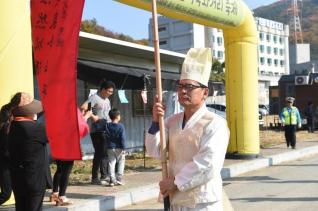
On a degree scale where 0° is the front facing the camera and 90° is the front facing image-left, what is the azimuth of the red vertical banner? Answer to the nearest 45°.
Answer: approximately 0°

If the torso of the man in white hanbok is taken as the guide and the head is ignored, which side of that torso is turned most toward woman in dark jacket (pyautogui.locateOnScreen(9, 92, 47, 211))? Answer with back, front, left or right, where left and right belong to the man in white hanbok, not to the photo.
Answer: right

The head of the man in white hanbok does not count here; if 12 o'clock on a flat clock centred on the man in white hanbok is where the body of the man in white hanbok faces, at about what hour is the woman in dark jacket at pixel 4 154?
The woman in dark jacket is roughly at 3 o'clock from the man in white hanbok.

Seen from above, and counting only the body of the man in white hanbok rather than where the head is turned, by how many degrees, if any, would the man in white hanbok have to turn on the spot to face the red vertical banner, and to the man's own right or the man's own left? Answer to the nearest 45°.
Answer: approximately 90° to the man's own right

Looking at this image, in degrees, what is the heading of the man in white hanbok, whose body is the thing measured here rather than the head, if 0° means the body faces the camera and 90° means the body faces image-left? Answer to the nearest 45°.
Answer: approximately 45°

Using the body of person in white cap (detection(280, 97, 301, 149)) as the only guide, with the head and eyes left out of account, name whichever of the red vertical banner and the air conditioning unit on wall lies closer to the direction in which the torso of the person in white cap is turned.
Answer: the red vertical banner

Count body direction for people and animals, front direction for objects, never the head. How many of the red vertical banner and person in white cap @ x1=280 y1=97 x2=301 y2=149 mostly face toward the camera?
2

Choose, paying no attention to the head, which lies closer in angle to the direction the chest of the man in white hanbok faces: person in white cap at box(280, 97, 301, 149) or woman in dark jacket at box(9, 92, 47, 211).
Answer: the woman in dark jacket

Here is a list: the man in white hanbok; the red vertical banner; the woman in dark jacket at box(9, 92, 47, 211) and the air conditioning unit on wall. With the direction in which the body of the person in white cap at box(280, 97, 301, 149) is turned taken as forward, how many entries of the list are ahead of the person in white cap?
3

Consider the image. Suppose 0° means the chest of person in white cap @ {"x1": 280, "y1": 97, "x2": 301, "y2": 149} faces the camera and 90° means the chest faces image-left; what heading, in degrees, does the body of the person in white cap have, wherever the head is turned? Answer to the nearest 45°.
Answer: approximately 0°

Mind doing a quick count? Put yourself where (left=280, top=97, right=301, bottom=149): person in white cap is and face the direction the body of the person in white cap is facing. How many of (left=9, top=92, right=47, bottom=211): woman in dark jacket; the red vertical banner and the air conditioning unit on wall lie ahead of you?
2

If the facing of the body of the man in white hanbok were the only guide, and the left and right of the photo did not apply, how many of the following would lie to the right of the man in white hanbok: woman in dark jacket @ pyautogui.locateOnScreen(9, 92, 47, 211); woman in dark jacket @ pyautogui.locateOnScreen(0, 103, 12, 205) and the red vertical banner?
3
